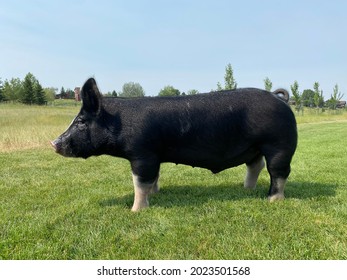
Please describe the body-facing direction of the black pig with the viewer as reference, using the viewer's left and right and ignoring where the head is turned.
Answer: facing to the left of the viewer
